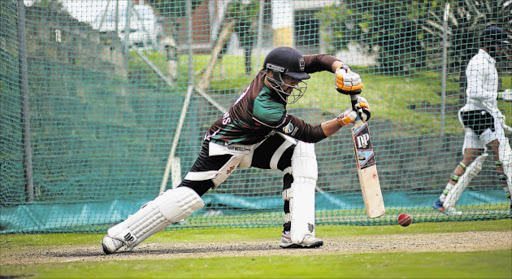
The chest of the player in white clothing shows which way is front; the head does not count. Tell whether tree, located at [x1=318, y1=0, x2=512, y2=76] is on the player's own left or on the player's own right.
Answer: on the player's own left

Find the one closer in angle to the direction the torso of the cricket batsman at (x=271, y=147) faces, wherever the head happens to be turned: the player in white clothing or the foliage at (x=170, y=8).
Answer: the player in white clothing

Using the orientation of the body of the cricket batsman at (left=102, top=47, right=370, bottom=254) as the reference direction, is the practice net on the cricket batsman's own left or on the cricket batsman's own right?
on the cricket batsman's own left

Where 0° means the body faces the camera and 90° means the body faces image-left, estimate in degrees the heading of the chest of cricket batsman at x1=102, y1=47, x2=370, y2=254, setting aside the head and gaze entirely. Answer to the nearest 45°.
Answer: approximately 270°

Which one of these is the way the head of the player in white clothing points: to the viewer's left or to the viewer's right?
to the viewer's right

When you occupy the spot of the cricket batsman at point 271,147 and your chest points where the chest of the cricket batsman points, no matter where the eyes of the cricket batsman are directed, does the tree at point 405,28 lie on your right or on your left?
on your left

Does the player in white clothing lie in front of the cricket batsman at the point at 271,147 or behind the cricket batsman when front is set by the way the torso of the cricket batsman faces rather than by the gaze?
in front
